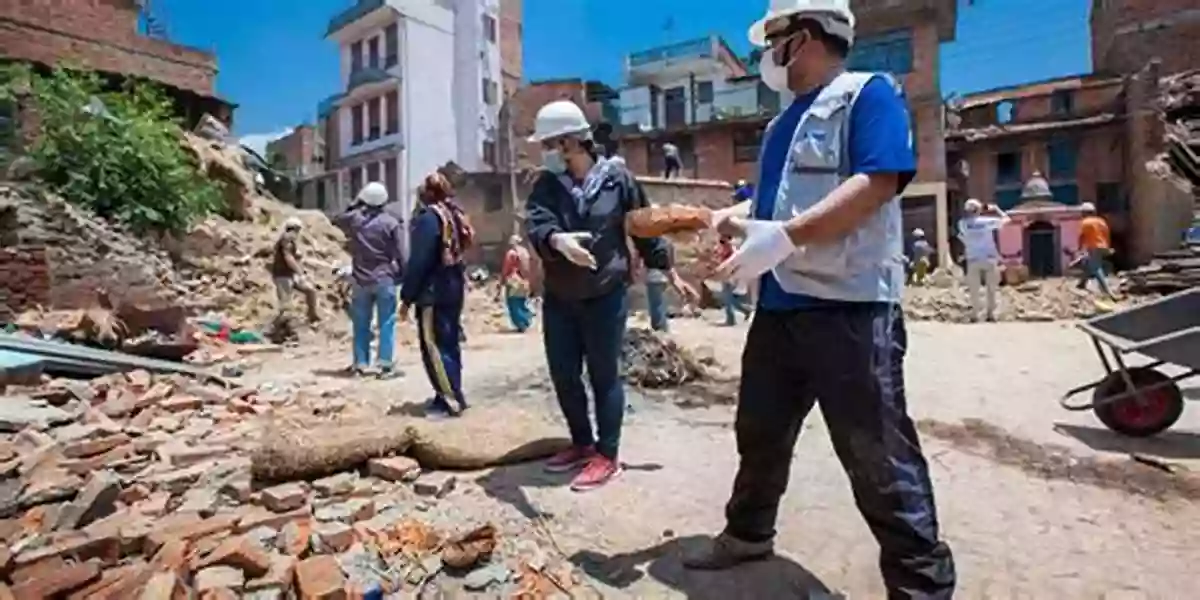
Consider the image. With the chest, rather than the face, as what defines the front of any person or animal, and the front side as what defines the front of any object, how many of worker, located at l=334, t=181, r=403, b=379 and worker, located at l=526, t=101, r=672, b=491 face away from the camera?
1

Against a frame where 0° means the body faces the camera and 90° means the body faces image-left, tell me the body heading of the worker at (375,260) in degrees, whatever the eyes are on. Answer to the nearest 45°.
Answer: approximately 180°

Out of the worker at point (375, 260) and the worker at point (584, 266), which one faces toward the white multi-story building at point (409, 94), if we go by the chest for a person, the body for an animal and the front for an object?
the worker at point (375, 260)

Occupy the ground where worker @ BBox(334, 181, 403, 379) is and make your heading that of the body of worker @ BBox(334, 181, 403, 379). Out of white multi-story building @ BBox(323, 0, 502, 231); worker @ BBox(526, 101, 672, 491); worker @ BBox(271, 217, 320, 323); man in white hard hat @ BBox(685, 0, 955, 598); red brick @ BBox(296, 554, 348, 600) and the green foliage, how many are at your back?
3

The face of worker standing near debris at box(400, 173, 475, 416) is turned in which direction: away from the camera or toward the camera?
away from the camera

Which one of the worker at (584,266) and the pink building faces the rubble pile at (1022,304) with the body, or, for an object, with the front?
the pink building

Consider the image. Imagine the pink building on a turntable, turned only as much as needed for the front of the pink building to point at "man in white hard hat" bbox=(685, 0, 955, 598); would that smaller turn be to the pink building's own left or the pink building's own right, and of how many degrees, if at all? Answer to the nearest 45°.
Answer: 0° — it already faces them

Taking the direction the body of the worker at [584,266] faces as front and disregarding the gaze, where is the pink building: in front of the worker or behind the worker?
behind

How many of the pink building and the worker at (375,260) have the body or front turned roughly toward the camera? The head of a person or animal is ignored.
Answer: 1

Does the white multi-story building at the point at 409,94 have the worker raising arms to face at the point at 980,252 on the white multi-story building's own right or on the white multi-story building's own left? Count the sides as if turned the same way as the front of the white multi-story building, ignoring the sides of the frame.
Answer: on the white multi-story building's own left
